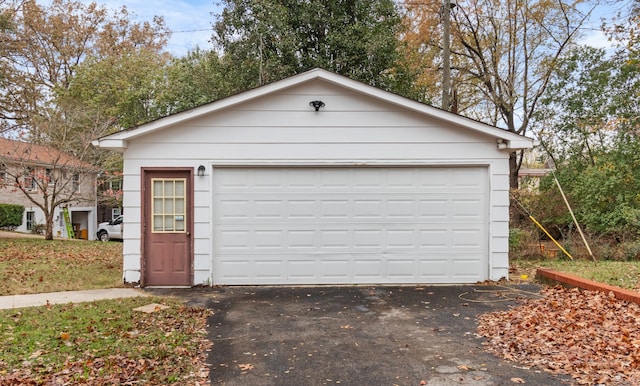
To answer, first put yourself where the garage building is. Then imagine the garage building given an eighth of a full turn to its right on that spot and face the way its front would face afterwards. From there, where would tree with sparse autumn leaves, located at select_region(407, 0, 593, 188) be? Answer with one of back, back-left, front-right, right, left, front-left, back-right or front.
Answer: back

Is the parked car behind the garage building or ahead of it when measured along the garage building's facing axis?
behind

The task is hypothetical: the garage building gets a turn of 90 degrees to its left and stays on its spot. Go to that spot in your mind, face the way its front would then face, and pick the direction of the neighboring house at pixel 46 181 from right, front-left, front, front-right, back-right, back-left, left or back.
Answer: back-left

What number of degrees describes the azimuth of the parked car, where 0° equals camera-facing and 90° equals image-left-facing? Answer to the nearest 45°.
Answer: approximately 90°

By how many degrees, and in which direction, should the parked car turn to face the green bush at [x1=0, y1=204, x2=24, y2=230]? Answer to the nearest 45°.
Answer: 0° — it already faces it

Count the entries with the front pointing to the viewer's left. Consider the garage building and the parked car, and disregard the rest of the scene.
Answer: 1

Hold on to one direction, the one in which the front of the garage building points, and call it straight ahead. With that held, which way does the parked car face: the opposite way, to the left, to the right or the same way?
to the right

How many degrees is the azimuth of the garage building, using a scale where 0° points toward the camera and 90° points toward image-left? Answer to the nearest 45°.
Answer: approximately 0°

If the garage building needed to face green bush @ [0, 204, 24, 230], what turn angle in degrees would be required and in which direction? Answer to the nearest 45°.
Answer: approximately 135° to its right

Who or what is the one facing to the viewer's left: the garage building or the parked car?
the parked car
